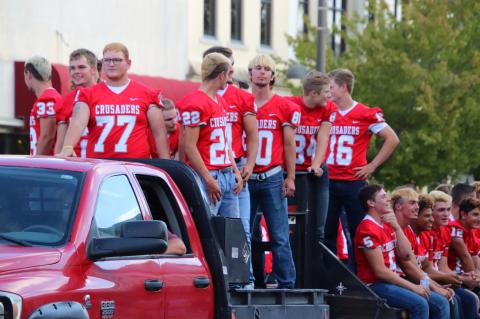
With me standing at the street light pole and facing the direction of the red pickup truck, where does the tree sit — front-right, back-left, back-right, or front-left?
back-left

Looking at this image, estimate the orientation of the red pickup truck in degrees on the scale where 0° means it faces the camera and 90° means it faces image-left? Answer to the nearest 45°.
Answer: approximately 45°

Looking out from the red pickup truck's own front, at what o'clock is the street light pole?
The street light pole is roughly at 5 o'clock from the red pickup truck.

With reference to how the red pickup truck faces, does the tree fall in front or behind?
behind
